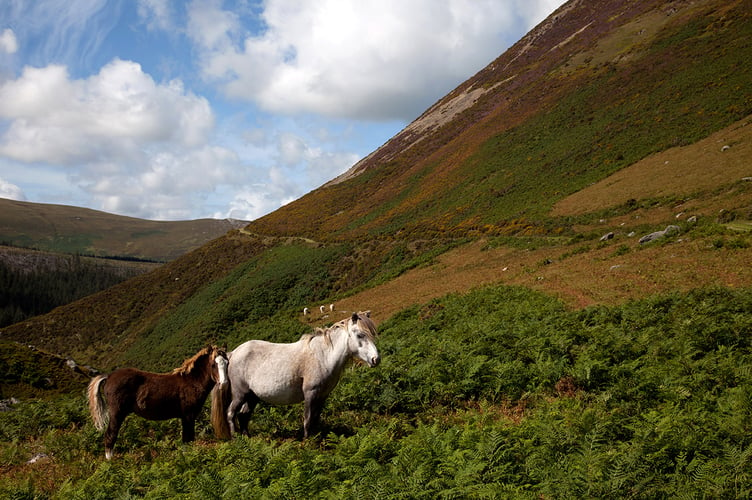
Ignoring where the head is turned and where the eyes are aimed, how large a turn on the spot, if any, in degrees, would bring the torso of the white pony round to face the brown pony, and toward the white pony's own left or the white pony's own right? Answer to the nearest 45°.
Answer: approximately 180°

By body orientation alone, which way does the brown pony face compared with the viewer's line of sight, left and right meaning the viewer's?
facing to the right of the viewer

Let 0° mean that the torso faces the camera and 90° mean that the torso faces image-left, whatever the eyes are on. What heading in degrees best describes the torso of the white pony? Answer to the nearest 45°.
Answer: approximately 270°

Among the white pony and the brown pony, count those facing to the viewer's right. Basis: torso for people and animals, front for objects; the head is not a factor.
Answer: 2
